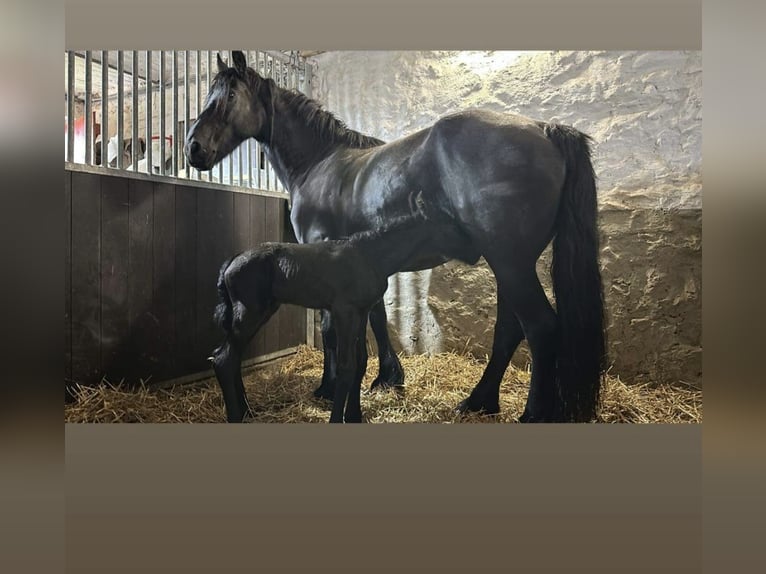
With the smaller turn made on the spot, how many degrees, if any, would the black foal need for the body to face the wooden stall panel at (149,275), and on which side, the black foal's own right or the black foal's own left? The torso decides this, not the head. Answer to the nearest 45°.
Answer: approximately 180°

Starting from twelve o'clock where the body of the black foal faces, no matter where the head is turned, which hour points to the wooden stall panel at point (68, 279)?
The wooden stall panel is roughly at 6 o'clock from the black foal.

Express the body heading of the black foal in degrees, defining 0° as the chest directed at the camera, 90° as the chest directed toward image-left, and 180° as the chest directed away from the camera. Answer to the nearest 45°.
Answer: approximately 270°

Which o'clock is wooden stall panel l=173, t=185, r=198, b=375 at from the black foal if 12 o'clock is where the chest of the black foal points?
The wooden stall panel is roughly at 7 o'clock from the black foal.
